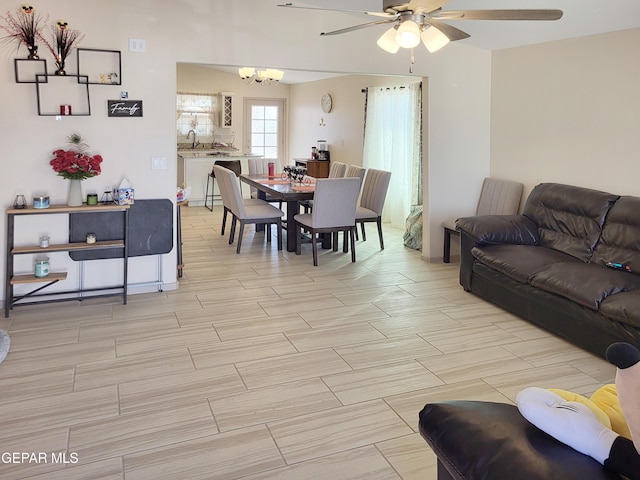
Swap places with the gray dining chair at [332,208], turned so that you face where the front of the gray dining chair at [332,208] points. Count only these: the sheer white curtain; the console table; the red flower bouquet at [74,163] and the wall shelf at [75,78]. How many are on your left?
3

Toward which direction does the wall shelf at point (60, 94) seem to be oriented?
toward the camera

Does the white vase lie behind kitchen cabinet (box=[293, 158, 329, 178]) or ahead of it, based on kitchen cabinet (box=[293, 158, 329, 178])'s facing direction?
ahead

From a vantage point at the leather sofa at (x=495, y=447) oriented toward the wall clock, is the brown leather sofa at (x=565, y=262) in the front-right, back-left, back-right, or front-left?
front-right

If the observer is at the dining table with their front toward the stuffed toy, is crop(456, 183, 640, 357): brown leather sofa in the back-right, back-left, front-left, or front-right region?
front-left

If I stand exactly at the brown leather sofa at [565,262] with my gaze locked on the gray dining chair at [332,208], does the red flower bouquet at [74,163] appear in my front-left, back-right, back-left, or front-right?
front-left

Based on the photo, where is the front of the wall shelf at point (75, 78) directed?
toward the camera

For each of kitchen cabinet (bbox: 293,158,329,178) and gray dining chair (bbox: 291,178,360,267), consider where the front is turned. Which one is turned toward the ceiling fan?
the kitchen cabinet

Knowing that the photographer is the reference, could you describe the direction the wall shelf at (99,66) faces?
facing the viewer

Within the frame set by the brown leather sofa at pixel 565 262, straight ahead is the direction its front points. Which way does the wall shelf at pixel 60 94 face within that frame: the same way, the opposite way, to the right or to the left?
to the left

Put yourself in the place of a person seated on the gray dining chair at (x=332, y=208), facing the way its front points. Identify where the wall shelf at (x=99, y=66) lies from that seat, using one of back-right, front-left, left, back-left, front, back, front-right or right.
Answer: left

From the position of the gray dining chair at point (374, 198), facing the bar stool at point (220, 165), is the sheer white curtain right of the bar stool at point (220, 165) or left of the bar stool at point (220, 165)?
right

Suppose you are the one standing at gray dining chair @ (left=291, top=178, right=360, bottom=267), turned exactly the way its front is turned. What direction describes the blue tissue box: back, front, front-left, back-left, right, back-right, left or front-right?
left

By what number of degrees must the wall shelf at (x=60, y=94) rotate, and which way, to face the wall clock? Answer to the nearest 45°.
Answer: approximately 135° to its left
